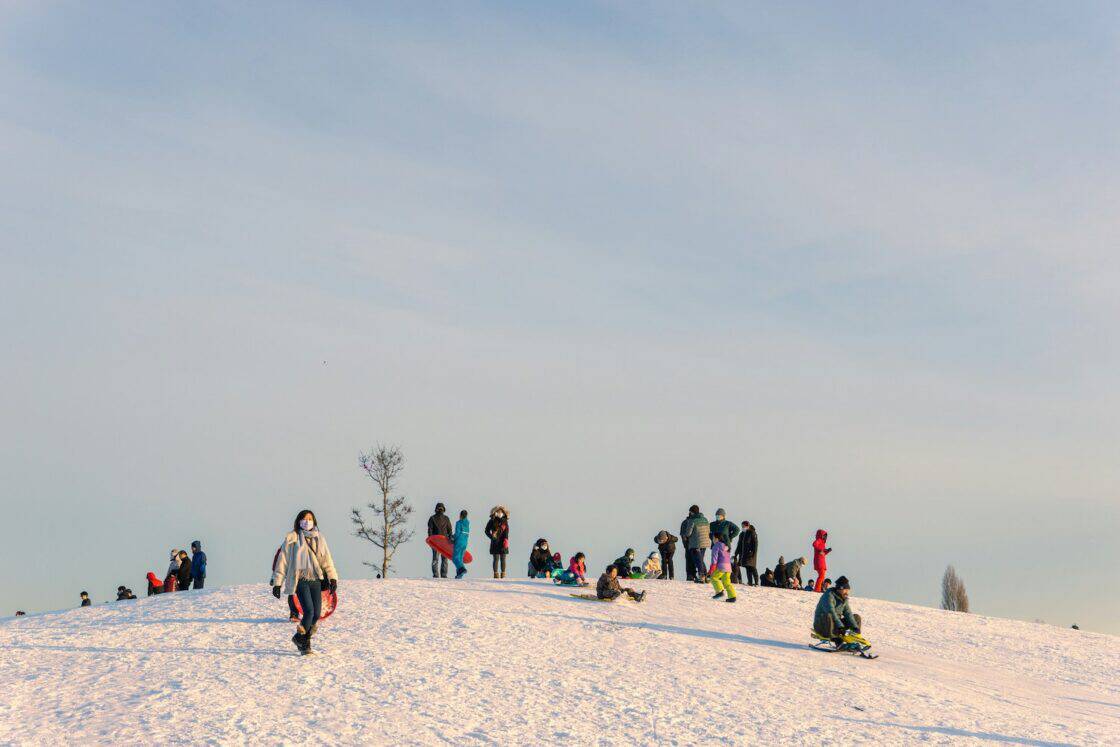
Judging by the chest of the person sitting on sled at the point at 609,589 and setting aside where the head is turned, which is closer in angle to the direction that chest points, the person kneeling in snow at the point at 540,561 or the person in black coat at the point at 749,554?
the person in black coat

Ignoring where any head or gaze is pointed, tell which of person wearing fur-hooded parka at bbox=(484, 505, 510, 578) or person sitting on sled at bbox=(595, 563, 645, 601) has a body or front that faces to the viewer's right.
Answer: the person sitting on sled

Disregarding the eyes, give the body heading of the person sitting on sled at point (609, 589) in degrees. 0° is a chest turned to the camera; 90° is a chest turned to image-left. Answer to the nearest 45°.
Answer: approximately 270°

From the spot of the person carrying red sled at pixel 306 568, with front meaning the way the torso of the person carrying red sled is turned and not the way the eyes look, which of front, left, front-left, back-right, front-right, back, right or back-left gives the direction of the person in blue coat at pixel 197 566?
back

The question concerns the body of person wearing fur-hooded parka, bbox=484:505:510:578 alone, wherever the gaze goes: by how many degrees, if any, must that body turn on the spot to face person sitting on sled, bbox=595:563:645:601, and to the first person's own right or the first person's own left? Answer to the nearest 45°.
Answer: approximately 45° to the first person's own left

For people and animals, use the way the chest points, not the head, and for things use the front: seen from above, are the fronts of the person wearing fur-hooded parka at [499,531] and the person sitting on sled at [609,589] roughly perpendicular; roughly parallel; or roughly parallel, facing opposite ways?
roughly perpendicular

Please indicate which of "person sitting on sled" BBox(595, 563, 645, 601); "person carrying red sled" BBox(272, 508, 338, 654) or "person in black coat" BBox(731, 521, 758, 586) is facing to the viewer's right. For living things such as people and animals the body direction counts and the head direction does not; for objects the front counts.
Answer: the person sitting on sled

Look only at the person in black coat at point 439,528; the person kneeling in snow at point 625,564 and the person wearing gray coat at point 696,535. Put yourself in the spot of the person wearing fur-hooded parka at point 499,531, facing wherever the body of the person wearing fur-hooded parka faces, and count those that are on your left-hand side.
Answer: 2
